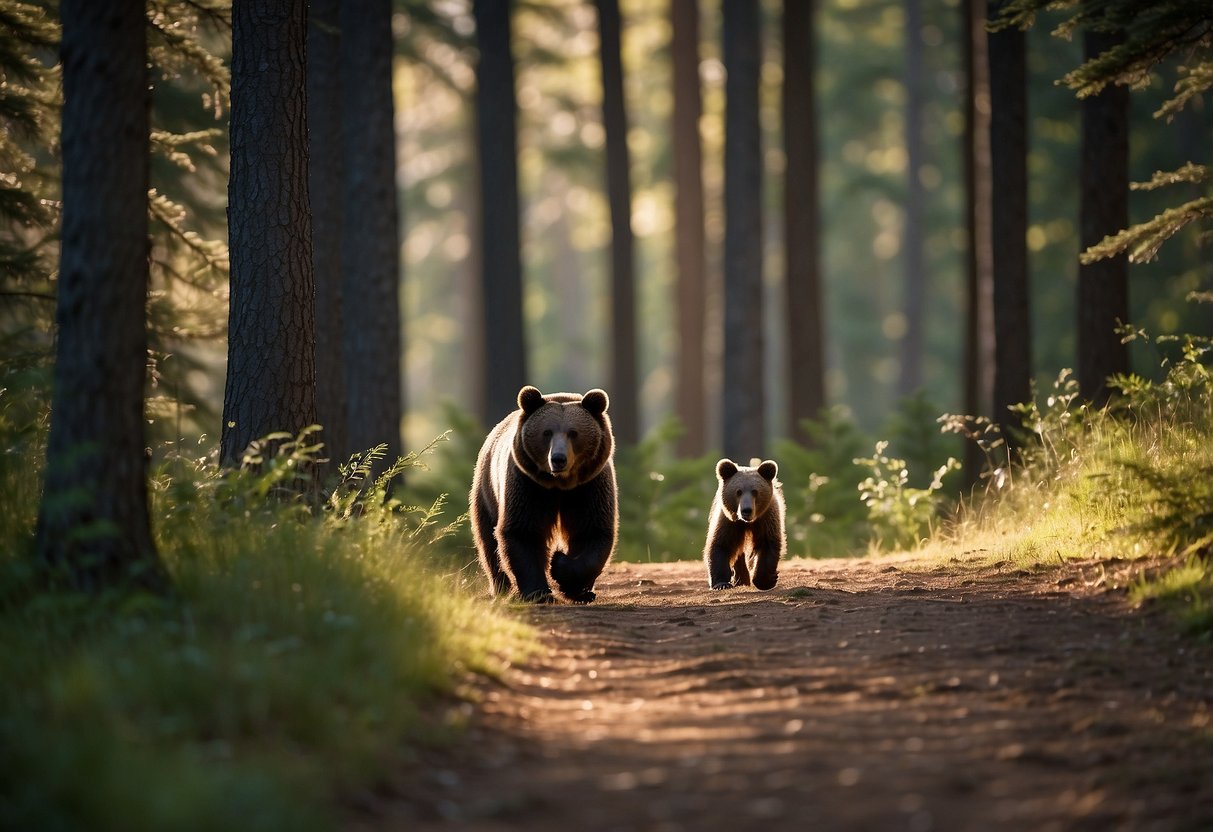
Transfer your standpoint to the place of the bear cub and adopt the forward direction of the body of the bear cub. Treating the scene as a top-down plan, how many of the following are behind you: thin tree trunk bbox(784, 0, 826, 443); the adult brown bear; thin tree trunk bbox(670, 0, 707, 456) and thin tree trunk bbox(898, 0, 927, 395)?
3

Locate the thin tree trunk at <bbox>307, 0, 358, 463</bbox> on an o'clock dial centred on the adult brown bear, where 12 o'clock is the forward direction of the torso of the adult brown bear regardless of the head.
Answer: The thin tree trunk is roughly at 5 o'clock from the adult brown bear.

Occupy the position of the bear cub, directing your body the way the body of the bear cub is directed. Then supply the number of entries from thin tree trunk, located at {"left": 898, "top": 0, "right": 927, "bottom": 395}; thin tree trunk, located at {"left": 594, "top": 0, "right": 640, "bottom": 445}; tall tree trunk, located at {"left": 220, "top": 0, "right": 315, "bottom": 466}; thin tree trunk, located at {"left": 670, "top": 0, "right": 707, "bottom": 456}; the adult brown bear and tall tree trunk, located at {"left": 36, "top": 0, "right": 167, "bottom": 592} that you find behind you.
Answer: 3

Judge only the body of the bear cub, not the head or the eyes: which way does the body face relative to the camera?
toward the camera

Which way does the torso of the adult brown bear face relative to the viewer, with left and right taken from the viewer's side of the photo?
facing the viewer

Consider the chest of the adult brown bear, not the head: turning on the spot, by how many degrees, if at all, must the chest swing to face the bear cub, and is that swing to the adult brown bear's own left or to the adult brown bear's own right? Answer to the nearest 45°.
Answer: approximately 135° to the adult brown bear's own left

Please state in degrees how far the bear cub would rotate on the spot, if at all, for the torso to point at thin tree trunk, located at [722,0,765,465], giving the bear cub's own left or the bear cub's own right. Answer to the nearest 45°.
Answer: approximately 180°

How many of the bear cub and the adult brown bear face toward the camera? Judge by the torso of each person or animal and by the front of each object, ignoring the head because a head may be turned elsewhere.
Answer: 2

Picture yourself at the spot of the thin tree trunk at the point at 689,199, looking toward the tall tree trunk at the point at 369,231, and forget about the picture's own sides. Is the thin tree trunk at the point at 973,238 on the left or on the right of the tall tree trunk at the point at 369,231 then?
left

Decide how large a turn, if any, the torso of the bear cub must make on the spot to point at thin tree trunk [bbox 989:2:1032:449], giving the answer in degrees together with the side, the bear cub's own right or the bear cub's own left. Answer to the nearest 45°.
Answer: approximately 135° to the bear cub's own left
